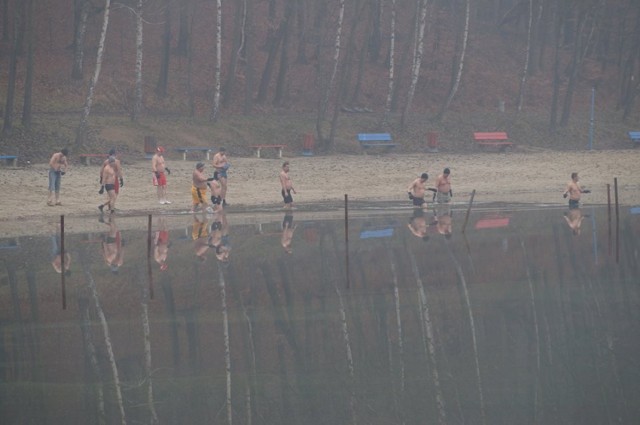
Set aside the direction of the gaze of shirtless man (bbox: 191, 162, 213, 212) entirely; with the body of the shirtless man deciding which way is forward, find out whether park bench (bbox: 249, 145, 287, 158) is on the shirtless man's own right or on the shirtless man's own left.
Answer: on the shirtless man's own left

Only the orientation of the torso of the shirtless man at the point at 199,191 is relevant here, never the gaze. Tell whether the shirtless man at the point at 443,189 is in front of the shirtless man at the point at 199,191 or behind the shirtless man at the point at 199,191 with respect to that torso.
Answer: in front

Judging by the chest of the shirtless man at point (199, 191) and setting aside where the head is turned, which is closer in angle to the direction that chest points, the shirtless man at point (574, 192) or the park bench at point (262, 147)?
the shirtless man

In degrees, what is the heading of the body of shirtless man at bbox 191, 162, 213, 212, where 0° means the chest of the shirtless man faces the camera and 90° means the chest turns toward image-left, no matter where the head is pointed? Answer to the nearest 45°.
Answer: approximately 270°

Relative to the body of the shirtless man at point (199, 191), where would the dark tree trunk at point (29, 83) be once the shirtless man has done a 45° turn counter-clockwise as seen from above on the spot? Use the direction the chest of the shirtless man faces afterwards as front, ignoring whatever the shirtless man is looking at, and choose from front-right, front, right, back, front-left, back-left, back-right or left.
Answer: left

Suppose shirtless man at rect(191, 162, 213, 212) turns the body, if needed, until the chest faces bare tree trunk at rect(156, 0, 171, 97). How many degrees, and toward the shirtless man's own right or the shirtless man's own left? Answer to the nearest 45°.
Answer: approximately 90° to the shirtless man's own left

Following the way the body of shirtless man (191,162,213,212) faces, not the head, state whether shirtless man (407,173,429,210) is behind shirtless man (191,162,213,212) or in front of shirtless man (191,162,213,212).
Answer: in front

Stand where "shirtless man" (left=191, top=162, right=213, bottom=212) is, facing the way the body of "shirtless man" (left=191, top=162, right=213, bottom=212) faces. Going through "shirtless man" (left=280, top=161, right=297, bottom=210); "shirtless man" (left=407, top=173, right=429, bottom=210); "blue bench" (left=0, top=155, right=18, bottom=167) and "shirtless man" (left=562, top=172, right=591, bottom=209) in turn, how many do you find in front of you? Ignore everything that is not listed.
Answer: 3
